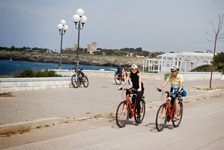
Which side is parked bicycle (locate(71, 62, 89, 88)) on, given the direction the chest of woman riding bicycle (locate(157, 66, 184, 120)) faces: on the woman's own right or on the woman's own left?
on the woman's own right

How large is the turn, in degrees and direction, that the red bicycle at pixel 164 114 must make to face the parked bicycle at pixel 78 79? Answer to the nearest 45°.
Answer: approximately 90° to its right

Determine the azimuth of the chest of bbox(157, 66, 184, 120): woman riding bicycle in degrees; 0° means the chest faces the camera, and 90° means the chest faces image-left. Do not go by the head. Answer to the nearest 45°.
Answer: approximately 45°

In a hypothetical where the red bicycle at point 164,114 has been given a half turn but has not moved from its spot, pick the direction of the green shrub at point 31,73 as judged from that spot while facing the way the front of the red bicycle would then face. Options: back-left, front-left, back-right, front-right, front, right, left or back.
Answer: left

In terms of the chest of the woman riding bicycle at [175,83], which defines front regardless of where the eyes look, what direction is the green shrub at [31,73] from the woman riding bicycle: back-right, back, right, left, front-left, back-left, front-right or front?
right

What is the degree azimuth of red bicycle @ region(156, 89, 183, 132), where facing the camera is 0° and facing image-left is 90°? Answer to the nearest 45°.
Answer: approximately 45°
